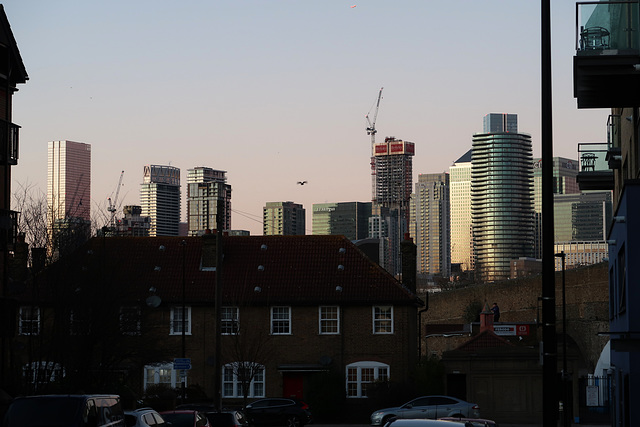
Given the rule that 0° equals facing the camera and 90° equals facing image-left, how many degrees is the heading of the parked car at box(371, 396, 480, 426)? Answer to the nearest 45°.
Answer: approximately 90°

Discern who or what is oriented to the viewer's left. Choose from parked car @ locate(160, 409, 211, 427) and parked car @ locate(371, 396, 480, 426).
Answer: parked car @ locate(371, 396, 480, 426)

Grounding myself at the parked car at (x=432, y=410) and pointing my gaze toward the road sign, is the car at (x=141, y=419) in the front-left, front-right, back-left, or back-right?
front-left

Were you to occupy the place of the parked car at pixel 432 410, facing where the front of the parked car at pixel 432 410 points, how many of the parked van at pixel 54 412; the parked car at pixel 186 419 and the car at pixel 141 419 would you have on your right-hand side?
0

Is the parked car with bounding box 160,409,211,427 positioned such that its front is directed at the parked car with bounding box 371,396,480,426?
no

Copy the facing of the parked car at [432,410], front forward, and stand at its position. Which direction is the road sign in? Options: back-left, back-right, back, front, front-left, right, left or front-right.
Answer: front
